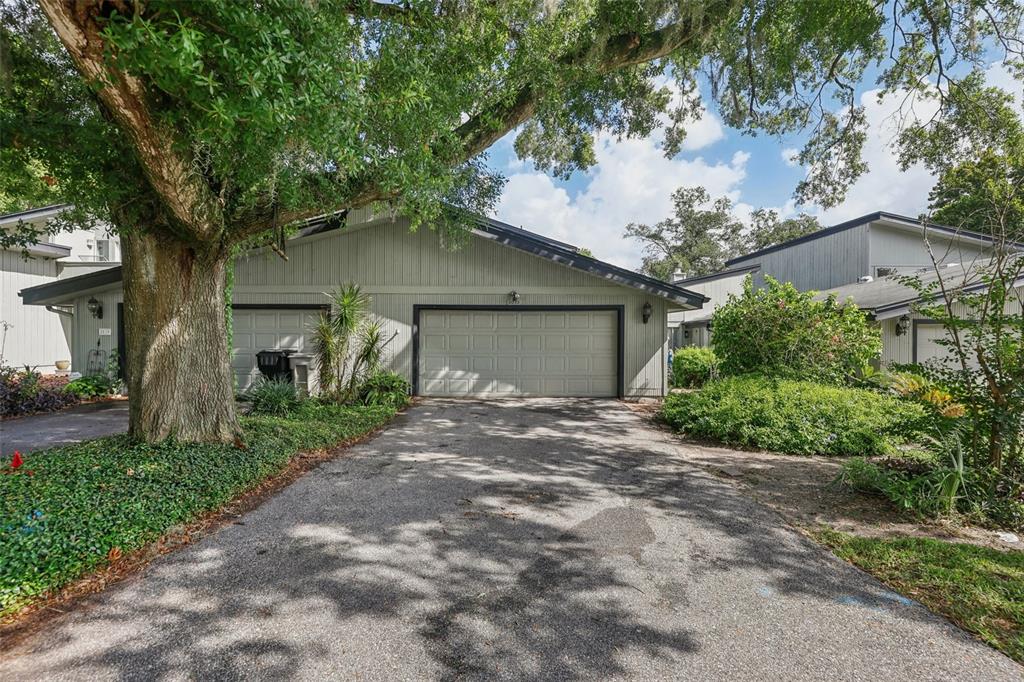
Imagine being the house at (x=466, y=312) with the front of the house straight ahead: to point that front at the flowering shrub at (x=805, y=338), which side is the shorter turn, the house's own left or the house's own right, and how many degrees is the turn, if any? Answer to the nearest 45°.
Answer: approximately 45° to the house's own left

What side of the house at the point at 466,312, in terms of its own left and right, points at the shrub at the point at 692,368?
left

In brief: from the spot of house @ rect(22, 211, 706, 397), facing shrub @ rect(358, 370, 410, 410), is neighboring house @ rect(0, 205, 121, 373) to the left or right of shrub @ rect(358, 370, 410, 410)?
right

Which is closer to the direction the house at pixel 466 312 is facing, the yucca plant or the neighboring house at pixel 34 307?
the yucca plant

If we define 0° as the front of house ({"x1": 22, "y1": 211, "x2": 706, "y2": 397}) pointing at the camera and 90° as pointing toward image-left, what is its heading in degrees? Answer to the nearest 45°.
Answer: approximately 0°

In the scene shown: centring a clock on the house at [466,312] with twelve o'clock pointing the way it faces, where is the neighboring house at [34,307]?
The neighboring house is roughly at 4 o'clock from the house.

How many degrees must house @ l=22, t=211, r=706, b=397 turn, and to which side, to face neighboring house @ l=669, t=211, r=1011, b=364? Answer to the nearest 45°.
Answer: approximately 90° to its left
